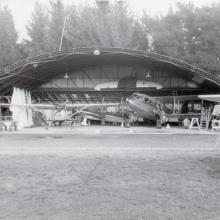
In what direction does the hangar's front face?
toward the camera

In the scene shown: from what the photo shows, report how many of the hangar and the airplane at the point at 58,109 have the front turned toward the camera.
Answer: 2

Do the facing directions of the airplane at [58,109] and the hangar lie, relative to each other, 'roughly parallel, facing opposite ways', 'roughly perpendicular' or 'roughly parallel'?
roughly parallel
